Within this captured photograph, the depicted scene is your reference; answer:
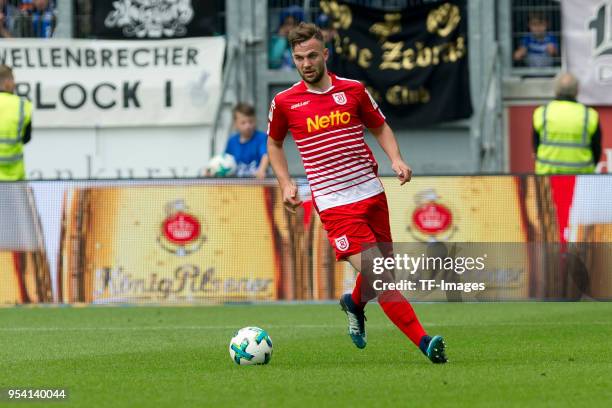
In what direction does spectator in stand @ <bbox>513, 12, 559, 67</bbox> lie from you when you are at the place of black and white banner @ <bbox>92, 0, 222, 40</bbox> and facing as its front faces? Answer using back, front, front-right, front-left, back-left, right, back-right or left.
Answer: left

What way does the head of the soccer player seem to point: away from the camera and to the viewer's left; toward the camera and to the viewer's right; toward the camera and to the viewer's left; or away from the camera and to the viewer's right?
toward the camera and to the viewer's left

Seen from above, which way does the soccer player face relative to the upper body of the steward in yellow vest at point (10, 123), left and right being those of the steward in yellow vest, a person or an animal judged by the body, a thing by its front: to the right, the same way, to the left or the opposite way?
the opposite way

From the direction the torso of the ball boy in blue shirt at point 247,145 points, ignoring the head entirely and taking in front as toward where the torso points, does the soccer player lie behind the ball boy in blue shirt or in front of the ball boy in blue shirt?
in front

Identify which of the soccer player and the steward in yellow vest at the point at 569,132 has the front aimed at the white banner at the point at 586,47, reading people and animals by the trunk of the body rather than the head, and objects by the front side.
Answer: the steward in yellow vest

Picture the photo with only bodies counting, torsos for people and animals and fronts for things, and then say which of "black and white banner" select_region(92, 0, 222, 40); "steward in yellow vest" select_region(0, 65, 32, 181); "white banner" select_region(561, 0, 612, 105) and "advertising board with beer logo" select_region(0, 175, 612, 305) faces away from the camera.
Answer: the steward in yellow vest

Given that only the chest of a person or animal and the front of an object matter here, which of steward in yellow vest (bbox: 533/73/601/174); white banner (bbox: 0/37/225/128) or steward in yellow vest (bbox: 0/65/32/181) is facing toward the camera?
the white banner

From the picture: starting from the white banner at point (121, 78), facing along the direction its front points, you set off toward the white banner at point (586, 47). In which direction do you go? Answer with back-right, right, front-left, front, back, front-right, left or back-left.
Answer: left

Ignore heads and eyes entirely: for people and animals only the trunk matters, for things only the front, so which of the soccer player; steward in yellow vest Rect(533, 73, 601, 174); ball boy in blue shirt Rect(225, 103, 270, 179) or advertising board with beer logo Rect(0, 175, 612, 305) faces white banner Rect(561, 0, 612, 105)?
the steward in yellow vest

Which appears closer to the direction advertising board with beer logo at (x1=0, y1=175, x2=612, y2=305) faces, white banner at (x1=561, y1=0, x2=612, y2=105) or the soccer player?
the soccer player

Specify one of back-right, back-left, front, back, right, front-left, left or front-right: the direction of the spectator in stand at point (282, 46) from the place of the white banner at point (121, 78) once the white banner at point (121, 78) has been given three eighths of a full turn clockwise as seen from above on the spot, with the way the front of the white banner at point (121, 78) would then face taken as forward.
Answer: back-right

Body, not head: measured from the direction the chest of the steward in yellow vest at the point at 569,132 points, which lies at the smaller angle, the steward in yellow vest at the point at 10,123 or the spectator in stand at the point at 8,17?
the spectator in stand

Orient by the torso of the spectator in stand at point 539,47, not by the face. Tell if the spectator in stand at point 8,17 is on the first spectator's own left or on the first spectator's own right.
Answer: on the first spectator's own right

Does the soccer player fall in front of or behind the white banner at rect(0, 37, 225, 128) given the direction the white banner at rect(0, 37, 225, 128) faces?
in front

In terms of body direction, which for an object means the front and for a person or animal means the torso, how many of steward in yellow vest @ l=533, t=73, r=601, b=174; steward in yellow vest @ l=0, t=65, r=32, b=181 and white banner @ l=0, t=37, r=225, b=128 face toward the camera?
1

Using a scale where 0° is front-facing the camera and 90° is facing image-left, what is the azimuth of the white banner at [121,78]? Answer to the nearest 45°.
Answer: approximately 0°
